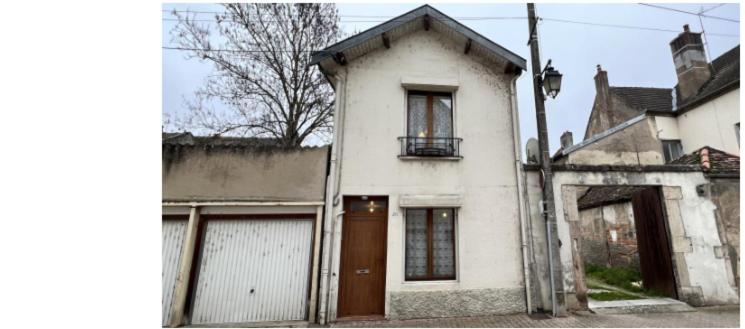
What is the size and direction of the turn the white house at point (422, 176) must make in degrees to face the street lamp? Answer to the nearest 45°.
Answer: approximately 90° to its left

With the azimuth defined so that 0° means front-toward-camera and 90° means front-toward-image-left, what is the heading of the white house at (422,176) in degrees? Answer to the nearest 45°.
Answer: approximately 0°

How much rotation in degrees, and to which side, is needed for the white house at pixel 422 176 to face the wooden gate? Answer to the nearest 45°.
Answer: approximately 90° to its left

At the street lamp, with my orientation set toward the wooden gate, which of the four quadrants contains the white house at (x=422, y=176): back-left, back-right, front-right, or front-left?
back-left
